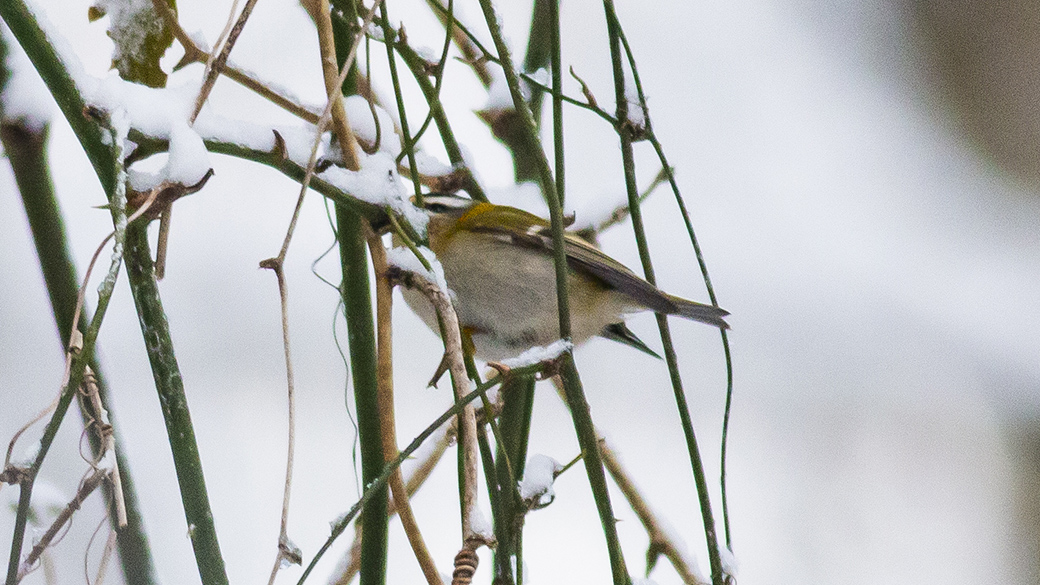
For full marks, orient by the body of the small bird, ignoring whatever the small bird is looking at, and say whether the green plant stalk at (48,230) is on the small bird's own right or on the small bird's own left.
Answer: on the small bird's own right

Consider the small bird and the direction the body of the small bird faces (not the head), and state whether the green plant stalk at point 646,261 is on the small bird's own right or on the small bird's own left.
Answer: on the small bird's own left

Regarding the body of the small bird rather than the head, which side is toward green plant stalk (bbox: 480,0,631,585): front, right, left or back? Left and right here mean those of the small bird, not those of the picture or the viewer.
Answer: left

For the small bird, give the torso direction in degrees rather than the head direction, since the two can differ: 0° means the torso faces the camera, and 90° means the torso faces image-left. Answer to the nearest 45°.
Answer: approximately 90°
